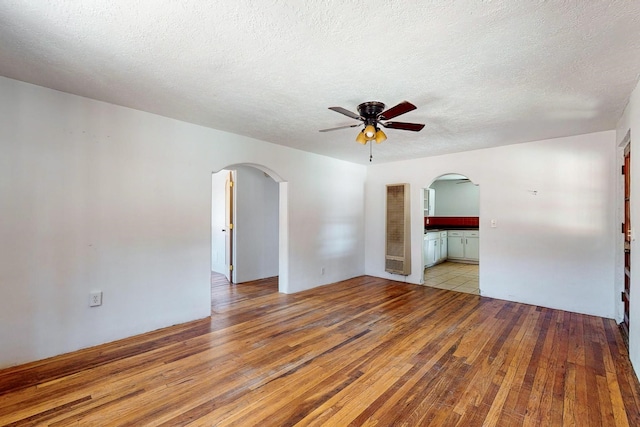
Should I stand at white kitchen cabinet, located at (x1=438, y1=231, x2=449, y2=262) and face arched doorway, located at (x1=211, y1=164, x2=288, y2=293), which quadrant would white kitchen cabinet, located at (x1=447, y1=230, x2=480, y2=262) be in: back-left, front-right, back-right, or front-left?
back-left

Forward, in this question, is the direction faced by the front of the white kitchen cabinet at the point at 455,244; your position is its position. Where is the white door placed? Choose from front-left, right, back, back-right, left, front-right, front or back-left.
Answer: front-right

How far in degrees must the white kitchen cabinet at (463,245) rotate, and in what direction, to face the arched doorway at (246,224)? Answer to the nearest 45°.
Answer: approximately 45° to its right

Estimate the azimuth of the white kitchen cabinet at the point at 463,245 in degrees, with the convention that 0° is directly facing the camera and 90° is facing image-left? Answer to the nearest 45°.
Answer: approximately 0°

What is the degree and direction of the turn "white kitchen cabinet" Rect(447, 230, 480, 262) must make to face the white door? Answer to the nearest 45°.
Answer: approximately 45° to its right

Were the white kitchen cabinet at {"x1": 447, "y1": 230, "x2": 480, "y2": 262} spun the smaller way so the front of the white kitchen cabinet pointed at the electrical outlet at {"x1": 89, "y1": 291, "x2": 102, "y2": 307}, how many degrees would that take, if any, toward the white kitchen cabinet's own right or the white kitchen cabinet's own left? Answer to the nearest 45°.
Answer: approximately 45° to the white kitchen cabinet's own right
